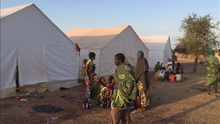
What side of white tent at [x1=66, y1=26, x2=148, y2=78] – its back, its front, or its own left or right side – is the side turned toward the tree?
left

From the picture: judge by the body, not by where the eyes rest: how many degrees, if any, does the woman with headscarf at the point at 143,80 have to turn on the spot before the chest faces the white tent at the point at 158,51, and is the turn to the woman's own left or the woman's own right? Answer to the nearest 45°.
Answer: approximately 135° to the woman's own right

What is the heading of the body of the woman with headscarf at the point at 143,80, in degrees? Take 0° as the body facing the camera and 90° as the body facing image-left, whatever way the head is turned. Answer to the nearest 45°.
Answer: approximately 45°

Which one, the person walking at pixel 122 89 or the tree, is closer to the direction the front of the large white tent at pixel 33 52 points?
the person walking

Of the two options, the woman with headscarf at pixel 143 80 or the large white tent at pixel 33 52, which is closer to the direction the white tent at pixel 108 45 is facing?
the woman with headscarf

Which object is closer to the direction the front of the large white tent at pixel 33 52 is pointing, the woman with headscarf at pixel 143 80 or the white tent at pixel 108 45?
the woman with headscarf

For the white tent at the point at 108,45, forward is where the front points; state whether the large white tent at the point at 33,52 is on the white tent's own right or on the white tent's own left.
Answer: on the white tent's own right
